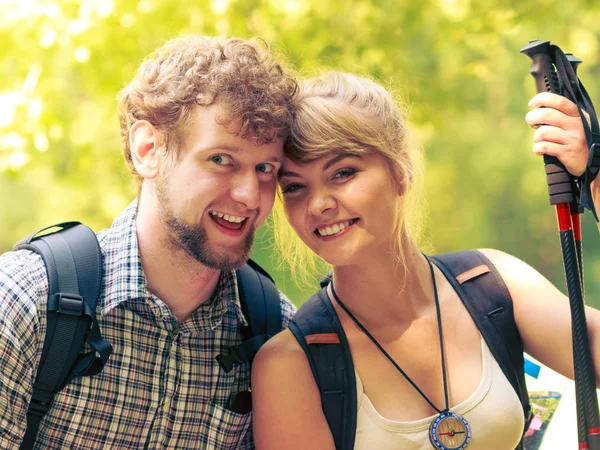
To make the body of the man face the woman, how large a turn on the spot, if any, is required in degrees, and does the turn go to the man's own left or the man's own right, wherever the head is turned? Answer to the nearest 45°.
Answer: approximately 45° to the man's own left

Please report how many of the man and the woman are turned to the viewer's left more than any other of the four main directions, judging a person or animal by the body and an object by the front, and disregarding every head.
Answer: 0

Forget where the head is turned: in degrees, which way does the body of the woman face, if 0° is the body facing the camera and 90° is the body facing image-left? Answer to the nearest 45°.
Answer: approximately 0°

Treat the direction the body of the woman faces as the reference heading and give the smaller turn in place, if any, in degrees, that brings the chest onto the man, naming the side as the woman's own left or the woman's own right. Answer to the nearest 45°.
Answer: approximately 90° to the woman's own right

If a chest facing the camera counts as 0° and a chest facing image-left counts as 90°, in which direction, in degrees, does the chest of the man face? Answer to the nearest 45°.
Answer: approximately 315°
